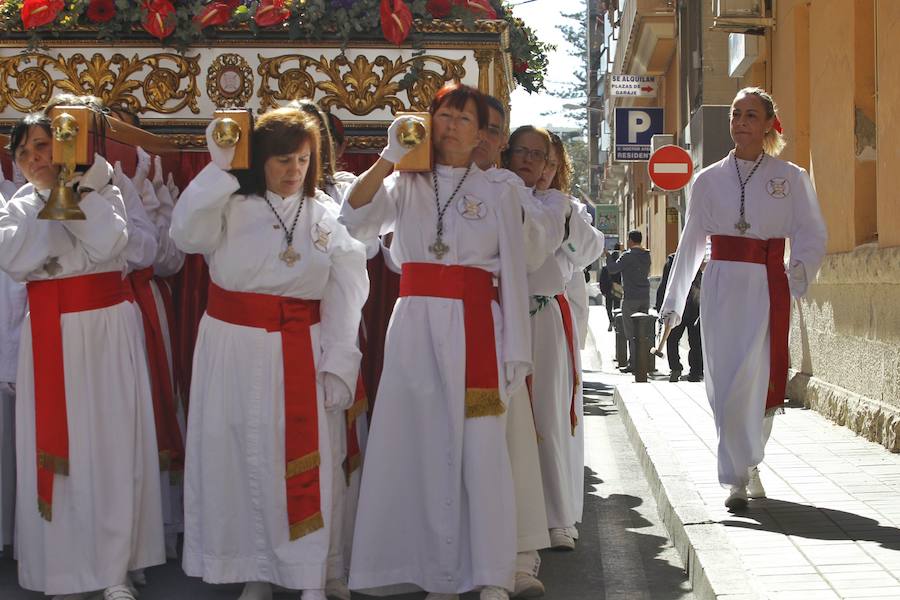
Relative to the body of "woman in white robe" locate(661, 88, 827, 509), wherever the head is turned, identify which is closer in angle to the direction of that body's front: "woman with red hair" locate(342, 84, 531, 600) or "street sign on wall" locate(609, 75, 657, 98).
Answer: the woman with red hair

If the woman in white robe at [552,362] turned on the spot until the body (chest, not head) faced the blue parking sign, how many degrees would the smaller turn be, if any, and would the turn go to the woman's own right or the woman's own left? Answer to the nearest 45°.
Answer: approximately 180°

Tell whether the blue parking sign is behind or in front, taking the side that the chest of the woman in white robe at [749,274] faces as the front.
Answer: behind

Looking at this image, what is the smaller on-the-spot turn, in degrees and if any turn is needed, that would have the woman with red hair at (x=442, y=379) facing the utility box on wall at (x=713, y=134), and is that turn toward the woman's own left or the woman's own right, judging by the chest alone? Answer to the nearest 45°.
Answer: approximately 180°

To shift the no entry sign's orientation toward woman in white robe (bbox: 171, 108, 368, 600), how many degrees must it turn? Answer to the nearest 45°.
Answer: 0° — it already faces them
